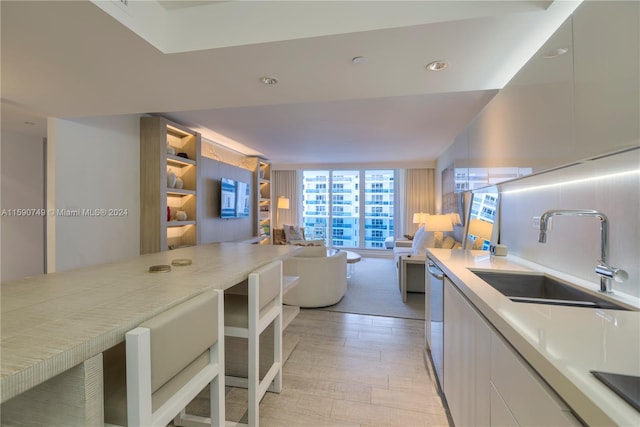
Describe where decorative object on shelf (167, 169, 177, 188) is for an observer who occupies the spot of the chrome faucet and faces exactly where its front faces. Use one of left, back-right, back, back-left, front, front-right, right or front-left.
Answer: front-right

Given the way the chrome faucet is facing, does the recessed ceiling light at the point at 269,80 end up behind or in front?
in front

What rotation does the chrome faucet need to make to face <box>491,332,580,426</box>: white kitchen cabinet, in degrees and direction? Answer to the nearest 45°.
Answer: approximately 45° to its left

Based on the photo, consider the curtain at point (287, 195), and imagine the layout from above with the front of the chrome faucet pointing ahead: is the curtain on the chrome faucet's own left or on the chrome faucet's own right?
on the chrome faucet's own right

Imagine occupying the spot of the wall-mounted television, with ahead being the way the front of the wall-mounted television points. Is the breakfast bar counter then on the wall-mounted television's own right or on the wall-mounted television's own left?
on the wall-mounted television's own right

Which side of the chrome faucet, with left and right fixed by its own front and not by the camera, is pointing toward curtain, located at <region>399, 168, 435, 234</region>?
right

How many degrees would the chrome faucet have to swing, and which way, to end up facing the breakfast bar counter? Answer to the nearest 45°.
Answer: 0° — it already faces it

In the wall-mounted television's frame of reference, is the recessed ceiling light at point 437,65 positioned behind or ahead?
ahead

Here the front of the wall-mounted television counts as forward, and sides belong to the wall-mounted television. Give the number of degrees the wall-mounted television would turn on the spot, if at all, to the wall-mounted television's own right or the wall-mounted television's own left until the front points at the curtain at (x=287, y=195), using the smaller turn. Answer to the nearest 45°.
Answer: approximately 90° to the wall-mounted television's own left

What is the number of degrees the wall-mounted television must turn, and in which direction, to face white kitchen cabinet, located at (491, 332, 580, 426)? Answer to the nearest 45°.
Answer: approximately 45° to its right

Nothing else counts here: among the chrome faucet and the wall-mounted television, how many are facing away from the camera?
0

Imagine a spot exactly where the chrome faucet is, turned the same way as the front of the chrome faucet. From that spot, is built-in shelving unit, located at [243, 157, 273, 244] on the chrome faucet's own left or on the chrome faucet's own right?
on the chrome faucet's own right

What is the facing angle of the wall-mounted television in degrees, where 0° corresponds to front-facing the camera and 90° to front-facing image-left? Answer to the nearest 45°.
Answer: approximately 315°

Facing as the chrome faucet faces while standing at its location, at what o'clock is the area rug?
The area rug is roughly at 3 o'clock from the chrome faucet.

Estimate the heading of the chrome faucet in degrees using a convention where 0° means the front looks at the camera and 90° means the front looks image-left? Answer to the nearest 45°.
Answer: approximately 45°
